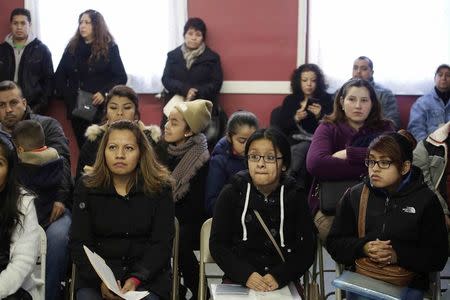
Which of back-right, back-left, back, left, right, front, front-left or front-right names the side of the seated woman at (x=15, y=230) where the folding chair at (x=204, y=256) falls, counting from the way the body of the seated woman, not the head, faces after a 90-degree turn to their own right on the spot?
back-right

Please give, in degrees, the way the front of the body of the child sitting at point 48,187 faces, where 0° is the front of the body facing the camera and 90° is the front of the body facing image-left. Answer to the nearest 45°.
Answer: approximately 135°

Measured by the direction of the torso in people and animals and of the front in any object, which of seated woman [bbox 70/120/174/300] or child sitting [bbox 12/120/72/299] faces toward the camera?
the seated woman

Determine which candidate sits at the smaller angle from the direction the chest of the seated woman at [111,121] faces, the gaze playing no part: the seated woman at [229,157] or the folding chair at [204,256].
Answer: the folding chair

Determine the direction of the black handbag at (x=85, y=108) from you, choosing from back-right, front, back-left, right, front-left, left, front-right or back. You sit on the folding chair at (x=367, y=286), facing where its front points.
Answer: right

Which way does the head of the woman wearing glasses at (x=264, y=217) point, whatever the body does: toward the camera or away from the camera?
toward the camera

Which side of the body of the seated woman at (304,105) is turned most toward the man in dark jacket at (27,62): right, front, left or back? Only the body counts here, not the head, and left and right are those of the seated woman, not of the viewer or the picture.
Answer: right

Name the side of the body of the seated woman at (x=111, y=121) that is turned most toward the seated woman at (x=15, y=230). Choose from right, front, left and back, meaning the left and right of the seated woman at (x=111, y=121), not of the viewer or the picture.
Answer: front

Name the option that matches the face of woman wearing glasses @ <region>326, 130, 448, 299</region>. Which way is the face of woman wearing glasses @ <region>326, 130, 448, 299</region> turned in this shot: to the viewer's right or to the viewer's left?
to the viewer's left

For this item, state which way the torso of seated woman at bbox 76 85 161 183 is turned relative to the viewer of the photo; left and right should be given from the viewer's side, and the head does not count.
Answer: facing the viewer

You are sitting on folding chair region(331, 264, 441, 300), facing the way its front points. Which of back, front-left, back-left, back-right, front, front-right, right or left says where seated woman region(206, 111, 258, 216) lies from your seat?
right

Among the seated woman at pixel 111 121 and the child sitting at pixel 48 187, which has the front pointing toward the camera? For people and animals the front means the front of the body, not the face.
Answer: the seated woman

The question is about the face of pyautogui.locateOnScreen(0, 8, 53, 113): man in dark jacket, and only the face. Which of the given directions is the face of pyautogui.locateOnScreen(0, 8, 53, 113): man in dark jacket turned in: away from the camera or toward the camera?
toward the camera

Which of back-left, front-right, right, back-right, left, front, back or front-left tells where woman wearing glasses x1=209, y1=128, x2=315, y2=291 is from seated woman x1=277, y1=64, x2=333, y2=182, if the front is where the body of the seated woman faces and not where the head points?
front

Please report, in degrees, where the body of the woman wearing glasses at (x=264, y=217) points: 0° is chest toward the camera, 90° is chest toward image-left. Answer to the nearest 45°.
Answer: approximately 0°

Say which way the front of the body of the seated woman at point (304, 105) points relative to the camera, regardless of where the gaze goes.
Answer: toward the camera

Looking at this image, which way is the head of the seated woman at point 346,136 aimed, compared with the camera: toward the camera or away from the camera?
toward the camera
